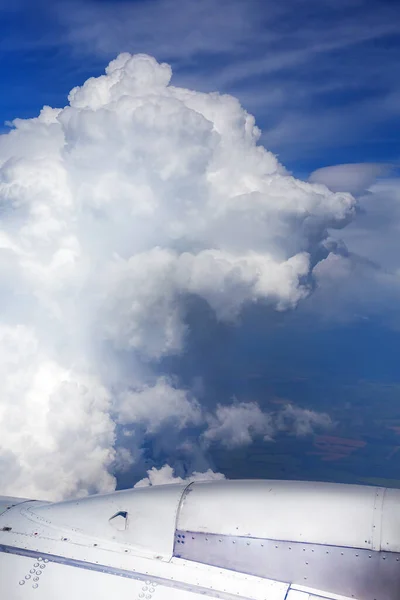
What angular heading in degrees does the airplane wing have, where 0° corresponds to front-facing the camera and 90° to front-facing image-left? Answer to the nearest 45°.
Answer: approximately 270°
